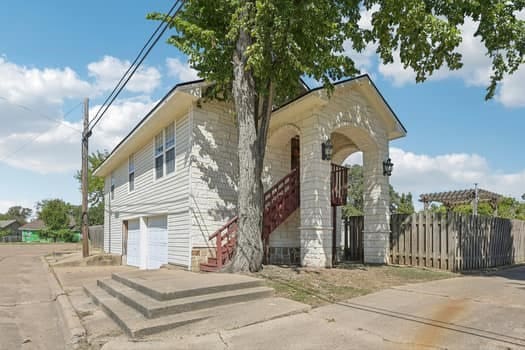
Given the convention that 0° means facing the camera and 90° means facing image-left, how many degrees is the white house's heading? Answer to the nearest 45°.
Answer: approximately 315°

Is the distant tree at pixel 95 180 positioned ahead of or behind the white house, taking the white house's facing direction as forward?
behind

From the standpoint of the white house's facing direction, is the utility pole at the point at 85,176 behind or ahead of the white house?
behind

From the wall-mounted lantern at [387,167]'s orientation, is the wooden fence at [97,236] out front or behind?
behind

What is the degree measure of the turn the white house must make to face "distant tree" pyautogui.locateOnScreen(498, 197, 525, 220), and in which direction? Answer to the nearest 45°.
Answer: approximately 90° to its left

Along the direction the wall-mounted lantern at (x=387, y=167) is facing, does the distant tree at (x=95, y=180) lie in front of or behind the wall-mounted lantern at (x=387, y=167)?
behind

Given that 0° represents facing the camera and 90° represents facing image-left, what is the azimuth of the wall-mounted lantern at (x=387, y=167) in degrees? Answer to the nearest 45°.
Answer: approximately 315°

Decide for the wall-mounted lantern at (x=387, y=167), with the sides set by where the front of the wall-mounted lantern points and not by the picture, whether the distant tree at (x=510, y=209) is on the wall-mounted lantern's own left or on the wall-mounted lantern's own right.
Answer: on the wall-mounted lantern's own left
